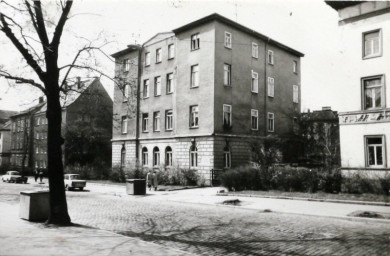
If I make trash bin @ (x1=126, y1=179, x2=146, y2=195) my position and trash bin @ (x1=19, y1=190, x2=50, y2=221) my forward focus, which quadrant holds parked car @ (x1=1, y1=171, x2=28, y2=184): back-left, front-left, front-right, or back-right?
back-right

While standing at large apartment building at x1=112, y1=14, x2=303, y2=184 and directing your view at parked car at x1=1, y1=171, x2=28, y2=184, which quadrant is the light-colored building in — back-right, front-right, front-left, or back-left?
back-left
